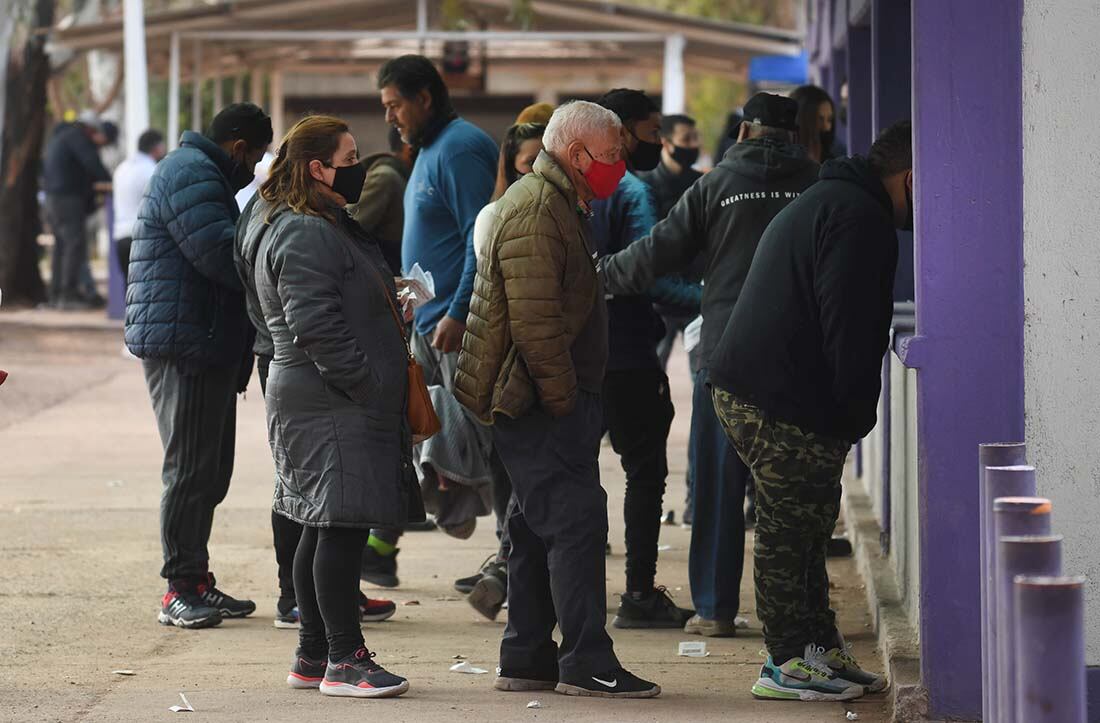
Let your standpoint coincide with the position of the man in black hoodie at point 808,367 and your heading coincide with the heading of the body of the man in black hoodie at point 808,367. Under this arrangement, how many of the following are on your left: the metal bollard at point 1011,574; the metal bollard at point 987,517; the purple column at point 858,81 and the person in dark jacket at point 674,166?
2

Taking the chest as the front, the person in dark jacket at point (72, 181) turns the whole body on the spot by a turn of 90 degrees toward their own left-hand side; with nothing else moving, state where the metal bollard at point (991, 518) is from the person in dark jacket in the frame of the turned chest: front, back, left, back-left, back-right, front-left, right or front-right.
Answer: back

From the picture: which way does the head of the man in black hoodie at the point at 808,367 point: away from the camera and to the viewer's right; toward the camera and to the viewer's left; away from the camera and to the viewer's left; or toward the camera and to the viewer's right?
away from the camera and to the viewer's right

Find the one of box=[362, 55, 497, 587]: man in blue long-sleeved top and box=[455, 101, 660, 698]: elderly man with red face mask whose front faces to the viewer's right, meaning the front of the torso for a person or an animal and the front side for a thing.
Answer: the elderly man with red face mask

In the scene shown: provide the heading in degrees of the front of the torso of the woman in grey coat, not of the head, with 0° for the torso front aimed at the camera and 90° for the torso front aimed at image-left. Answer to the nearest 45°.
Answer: approximately 270°

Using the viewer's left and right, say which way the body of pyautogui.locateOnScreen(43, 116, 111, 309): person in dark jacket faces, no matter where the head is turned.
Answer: facing to the right of the viewer

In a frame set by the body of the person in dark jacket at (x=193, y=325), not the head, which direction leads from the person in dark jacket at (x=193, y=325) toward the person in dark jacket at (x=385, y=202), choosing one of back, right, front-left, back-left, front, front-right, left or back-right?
front-left

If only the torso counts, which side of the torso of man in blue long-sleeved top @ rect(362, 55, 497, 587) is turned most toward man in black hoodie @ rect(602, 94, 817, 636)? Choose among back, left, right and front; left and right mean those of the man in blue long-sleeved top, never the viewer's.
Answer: left

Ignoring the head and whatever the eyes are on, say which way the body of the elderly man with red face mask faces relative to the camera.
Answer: to the viewer's right

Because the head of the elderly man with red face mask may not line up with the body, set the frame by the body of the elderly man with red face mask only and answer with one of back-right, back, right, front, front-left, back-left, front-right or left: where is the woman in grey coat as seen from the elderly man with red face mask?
back
